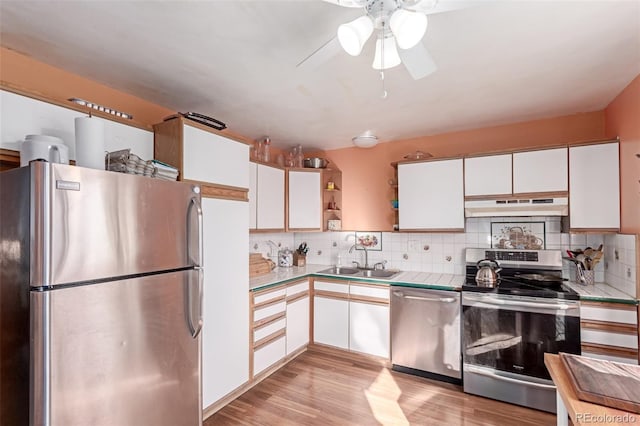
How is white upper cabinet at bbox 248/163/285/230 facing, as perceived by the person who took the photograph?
facing the viewer and to the right of the viewer

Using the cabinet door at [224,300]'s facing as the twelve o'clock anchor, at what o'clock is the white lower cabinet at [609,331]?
The white lower cabinet is roughly at 11 o'clock from the cabinet door.

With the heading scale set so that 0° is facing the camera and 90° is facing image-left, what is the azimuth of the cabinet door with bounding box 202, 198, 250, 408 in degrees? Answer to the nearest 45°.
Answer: approximately 315°

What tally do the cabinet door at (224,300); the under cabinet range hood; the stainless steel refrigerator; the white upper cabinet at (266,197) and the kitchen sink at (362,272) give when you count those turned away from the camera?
0

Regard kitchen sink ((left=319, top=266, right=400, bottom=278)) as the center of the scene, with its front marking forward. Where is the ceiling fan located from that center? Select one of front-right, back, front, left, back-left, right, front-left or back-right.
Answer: front-left

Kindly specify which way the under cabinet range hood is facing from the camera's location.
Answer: facing the viewer

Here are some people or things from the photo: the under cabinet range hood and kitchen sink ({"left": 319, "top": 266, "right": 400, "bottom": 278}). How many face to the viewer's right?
0

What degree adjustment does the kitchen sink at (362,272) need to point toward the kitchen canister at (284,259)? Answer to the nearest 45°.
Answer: approximately 45° to its right

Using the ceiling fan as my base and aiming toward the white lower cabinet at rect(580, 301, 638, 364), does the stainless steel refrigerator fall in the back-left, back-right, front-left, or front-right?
back-left

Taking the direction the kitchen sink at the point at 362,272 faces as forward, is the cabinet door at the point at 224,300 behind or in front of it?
in front

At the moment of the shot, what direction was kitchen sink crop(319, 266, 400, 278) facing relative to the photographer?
facing the viewer and to the left of the viewer

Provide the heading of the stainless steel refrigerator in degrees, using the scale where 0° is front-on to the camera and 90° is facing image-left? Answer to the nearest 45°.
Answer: approximately 315°

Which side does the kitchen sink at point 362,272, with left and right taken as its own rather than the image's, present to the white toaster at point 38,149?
front

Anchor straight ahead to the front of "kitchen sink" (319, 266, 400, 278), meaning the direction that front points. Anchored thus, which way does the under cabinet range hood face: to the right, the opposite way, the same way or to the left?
the same way

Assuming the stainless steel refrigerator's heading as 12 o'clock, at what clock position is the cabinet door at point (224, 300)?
The cabinet door is roughly at 9 o'clock from the stainless steel refrigerator.
